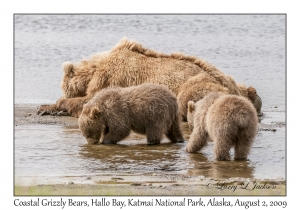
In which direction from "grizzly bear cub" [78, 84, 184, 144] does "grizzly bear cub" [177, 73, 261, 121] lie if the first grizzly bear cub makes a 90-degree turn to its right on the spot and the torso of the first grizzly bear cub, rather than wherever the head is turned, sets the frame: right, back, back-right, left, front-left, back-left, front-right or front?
front-right

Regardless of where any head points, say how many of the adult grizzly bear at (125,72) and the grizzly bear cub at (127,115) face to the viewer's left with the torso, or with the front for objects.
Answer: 2

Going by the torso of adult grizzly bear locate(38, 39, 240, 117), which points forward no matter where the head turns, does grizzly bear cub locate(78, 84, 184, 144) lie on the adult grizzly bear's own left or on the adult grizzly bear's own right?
on the adult grizzly bear's own left

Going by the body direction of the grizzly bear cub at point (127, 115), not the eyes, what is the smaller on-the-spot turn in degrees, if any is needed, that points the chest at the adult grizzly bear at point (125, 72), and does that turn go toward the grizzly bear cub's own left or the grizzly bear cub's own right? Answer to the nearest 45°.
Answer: approximately 90° to the grizzly bear cub's own right

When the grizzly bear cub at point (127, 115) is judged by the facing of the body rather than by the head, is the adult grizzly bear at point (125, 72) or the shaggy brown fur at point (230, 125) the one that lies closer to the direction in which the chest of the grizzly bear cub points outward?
the adult grizzly bear

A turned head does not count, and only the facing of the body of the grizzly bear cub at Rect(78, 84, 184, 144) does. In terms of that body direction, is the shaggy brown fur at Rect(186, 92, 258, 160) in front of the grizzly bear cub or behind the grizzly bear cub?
behind

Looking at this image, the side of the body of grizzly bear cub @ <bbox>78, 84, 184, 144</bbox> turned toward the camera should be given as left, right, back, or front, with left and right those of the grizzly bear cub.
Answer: left

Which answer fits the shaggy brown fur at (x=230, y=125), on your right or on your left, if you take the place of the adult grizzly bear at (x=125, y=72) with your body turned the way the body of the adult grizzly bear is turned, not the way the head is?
on your left

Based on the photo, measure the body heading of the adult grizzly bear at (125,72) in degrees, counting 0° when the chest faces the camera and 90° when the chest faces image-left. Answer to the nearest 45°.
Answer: approximately 90°
